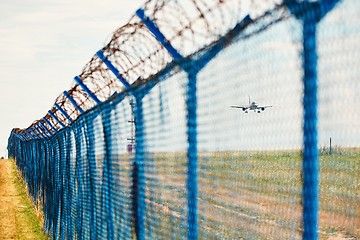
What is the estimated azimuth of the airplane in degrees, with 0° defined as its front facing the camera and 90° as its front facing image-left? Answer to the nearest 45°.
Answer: approximately 0°
